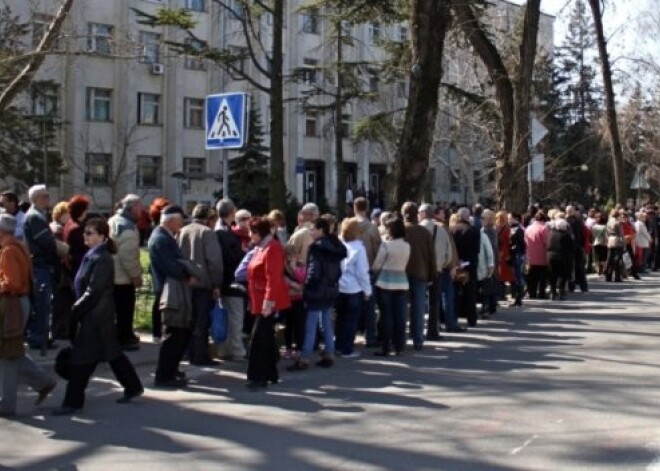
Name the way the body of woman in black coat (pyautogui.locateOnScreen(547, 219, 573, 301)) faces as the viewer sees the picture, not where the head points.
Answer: away from the camera

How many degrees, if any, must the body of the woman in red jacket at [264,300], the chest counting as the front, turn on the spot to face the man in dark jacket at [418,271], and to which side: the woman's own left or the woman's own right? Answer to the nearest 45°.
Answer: approximately 135° to the woman's own right

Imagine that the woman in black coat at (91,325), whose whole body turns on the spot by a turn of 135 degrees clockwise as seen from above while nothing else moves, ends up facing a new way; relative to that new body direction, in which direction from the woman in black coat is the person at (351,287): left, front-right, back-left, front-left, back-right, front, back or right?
front

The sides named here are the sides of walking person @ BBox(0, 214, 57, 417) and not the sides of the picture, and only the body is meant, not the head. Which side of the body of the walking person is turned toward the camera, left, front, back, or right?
left

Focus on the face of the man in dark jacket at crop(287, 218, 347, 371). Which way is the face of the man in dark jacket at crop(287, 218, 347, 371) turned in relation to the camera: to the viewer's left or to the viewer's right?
to the viewer's left
